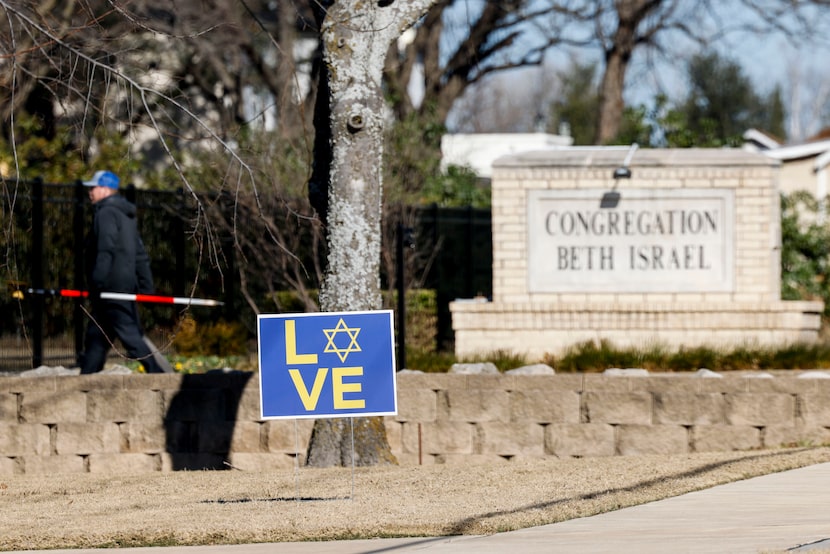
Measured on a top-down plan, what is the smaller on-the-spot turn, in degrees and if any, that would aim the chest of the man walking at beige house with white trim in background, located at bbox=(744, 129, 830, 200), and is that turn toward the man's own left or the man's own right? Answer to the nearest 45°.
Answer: approximately 135° to the man's own right

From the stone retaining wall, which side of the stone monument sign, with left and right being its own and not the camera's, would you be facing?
front

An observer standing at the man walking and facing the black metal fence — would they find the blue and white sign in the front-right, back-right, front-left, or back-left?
back-right

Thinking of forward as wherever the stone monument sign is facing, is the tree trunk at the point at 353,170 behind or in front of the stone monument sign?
in front

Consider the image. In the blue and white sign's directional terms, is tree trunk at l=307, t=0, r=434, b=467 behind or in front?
behind

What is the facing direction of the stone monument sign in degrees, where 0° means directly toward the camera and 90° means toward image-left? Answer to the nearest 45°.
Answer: approximately 0°

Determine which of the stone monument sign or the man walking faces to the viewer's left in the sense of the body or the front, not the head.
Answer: the man walking

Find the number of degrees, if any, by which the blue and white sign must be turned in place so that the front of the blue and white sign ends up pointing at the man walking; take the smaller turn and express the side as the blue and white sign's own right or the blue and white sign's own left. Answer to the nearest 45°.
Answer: approximately 135° to the blue and white sign's own right

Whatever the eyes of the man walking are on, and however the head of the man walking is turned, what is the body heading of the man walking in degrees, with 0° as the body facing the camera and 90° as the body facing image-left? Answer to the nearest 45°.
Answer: approximately 90°

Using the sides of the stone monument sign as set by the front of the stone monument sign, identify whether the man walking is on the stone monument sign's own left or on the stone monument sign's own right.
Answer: on the stone monument sign's own right

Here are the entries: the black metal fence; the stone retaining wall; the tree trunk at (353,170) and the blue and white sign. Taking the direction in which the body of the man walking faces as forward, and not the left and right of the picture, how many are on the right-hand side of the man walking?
1

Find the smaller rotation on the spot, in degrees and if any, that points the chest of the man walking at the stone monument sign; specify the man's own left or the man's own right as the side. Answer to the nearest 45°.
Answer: approximately 180°

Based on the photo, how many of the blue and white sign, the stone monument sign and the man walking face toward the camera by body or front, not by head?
2

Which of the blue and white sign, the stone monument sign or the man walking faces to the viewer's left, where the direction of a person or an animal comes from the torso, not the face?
the man walking

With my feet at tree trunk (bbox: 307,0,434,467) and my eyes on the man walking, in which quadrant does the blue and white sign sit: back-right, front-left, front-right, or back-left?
back-left

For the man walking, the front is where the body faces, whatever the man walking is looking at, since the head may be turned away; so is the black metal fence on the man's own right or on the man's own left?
on the man's own right
